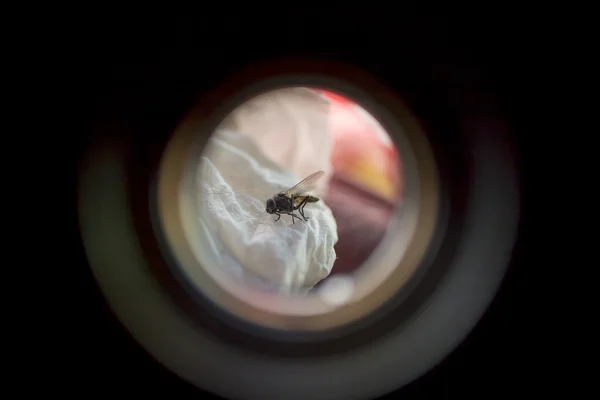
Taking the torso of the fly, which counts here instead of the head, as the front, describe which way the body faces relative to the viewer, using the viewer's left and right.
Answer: facing to the left of the viewer
